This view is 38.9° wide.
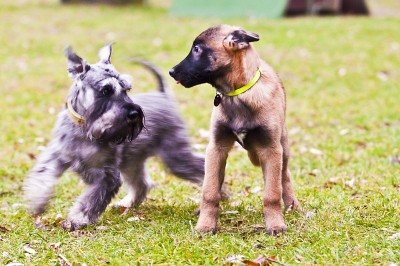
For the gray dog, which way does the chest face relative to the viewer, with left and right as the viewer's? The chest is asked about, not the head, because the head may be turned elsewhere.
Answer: facing the viewer and to the left of the viewer
